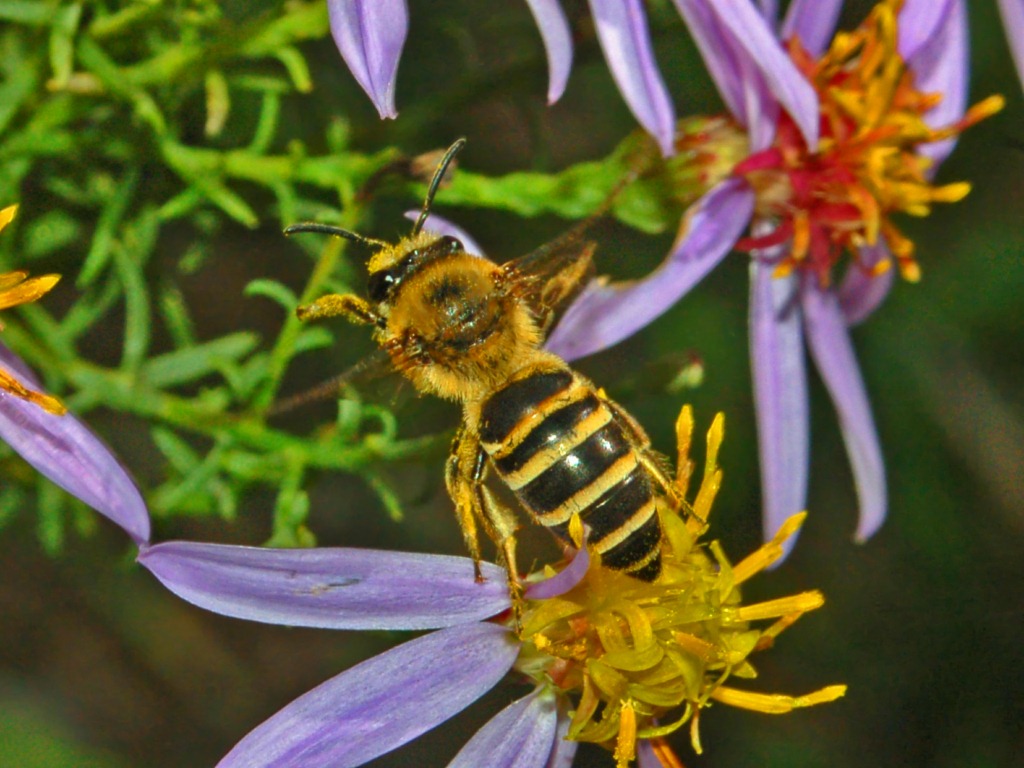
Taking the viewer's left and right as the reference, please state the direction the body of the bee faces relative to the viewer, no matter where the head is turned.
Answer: facing away from the viewer and to the left of the viewer

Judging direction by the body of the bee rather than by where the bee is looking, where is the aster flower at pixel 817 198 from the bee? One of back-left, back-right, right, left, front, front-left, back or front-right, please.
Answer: right
